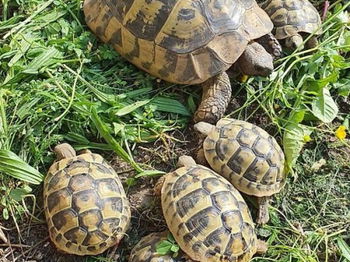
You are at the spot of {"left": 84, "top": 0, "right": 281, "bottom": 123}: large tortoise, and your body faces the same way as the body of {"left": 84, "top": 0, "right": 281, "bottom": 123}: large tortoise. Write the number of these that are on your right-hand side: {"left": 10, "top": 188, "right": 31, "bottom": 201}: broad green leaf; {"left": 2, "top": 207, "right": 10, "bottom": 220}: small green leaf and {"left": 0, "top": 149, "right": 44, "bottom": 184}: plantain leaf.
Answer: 3

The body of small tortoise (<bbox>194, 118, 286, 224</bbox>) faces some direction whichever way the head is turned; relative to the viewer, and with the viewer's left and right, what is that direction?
facing away from the viewer and to the left of the viewer

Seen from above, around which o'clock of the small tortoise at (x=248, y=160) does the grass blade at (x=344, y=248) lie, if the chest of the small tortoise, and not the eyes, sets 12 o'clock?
The grass blade is roughly at 5 o'clock from the small tortoise.

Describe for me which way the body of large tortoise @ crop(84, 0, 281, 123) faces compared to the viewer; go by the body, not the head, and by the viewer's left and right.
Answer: facing the viewer and to the right of the viewer

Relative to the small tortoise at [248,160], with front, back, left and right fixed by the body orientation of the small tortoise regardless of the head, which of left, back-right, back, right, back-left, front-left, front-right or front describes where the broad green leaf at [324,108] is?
right

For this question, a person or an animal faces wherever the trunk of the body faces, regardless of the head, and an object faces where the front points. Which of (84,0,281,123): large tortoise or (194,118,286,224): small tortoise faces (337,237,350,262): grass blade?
the large tortoise

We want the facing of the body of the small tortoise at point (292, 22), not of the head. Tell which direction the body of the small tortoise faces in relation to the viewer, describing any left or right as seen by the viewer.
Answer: facing the viewer

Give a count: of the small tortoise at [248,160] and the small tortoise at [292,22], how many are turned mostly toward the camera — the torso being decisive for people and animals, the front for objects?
1

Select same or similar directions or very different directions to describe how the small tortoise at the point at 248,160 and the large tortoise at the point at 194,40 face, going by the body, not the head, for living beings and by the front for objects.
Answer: very different directions

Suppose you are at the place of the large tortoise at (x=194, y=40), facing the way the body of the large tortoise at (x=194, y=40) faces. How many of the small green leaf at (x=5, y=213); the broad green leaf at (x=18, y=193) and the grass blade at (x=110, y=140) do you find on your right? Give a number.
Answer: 3

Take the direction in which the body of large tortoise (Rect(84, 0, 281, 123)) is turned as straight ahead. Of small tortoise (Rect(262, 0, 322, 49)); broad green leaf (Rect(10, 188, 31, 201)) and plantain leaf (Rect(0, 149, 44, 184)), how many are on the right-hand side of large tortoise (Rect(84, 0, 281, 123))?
2

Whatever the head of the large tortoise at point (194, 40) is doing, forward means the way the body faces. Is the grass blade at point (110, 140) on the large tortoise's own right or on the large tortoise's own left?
on the large tortoise's own right

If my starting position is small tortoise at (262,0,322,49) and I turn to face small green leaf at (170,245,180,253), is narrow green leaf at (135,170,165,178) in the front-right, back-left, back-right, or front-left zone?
front-right

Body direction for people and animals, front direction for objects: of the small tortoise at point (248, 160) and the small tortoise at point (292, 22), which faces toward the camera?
the small tortoise at point (292, 22)
